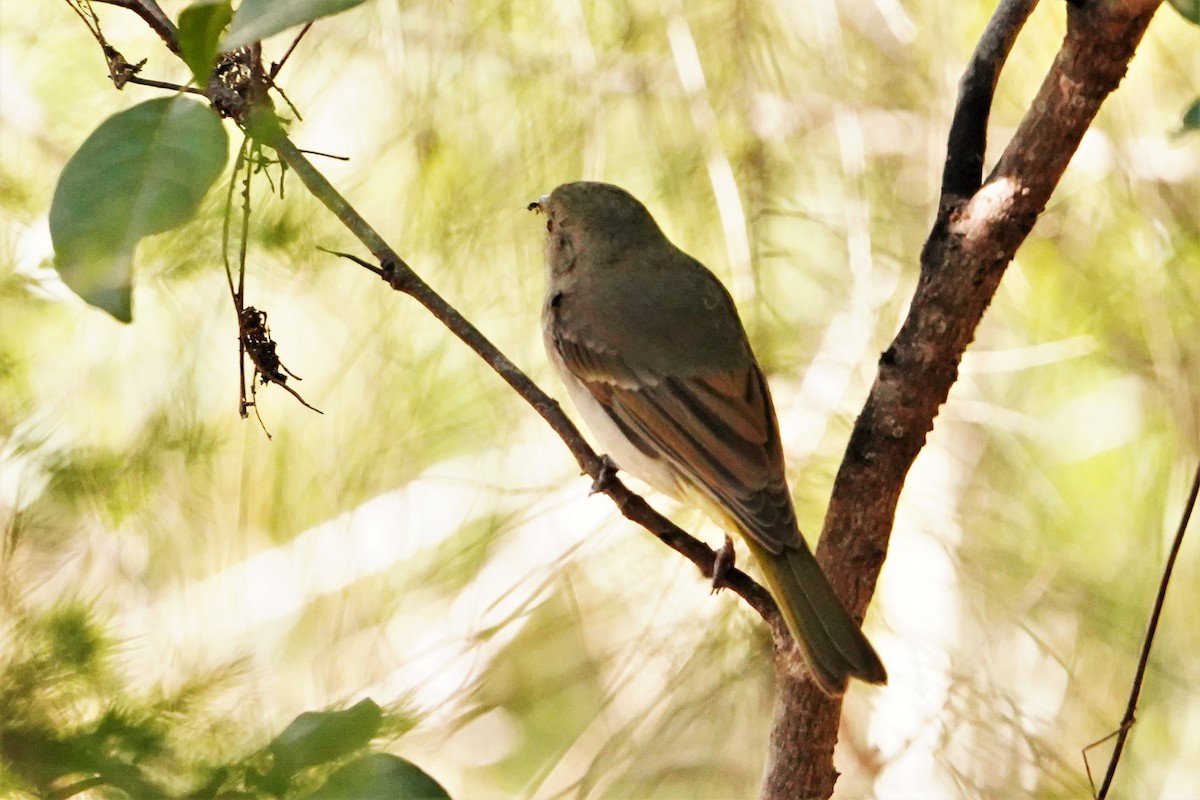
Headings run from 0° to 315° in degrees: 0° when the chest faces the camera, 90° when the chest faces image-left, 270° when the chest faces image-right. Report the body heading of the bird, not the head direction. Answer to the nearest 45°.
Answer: approximately 135°

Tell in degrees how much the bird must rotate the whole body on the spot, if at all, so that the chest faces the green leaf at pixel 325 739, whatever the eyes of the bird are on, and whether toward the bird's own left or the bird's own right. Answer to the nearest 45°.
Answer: approximately 135° to the bird's own left

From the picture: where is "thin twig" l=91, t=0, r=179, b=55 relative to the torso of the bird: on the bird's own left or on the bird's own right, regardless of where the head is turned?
on the bird's own left
